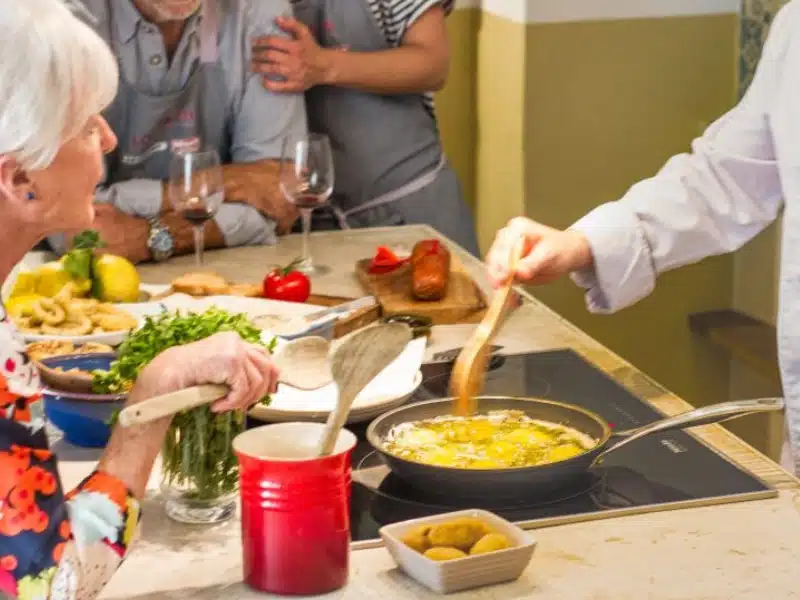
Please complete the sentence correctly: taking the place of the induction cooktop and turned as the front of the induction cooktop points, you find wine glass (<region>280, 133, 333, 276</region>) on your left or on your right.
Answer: on your left

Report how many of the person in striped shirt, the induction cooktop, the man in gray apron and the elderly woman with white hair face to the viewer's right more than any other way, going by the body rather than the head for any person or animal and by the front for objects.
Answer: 2

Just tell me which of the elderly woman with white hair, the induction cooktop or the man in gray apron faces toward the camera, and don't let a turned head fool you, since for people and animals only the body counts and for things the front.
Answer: the man in gray apron

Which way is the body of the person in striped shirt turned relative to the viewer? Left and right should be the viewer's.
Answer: facing the viewer and to the left of the viewer

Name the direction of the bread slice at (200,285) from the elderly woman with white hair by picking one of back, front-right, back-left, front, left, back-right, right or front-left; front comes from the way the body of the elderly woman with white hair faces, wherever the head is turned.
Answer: left

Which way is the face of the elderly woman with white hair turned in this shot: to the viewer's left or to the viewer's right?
to the viewer's right

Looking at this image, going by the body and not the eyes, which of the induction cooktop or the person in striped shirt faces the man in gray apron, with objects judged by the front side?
the person in striped shirt

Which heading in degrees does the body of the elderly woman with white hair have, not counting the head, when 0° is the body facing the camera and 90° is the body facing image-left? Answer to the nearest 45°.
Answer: approximately 270°

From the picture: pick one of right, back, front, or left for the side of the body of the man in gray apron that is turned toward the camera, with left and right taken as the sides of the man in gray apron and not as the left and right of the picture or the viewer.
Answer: front

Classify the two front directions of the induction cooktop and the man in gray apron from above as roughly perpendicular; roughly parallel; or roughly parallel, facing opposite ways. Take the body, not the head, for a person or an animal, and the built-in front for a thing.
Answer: roughly perpendicular

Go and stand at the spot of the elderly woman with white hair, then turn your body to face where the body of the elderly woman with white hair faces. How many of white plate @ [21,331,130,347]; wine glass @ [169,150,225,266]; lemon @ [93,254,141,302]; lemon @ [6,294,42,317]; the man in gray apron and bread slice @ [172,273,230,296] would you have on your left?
6

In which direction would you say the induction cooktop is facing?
to the viewer's right
